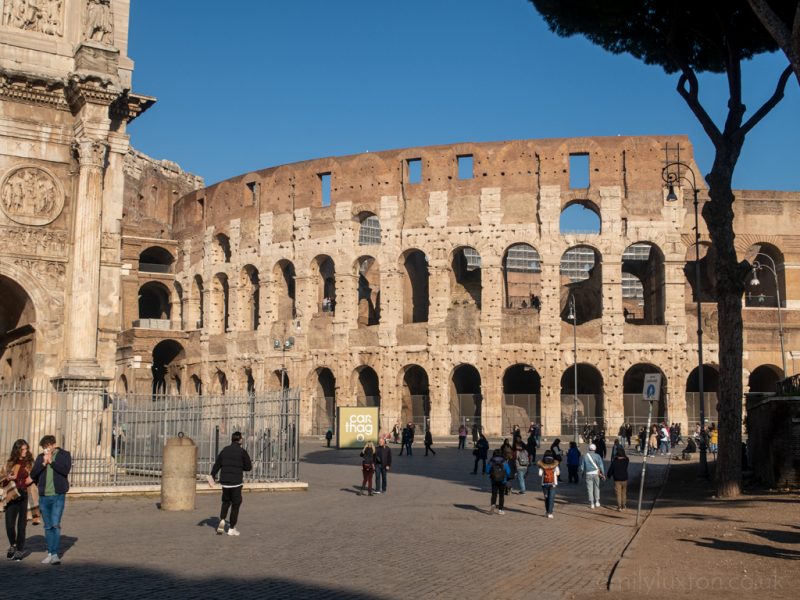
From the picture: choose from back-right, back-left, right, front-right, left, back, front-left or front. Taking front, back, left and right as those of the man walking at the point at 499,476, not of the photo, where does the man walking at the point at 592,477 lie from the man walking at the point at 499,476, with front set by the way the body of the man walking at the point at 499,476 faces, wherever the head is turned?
front-right

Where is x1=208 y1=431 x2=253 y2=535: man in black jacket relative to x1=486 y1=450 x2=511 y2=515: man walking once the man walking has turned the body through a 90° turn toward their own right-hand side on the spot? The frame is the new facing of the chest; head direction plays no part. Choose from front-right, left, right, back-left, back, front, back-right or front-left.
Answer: back-right

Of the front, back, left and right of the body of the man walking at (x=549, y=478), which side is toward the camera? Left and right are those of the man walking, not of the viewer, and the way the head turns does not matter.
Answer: back

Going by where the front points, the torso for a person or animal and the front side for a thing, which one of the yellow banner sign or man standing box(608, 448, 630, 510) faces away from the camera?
the man standing

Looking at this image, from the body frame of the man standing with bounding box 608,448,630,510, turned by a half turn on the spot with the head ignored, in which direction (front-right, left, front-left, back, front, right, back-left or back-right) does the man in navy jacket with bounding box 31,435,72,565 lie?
front-right

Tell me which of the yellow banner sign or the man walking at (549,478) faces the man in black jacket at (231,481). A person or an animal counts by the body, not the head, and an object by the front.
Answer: the yellow banner sign

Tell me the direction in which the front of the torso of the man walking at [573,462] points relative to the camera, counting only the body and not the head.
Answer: away from the camera

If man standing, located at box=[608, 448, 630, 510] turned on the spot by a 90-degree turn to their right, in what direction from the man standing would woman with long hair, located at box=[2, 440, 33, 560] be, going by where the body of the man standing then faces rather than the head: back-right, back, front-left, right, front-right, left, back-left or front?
back-right

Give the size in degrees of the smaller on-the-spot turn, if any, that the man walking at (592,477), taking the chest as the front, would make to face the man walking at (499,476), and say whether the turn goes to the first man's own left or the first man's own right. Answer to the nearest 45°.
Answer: approximately 135° to the first man's own left

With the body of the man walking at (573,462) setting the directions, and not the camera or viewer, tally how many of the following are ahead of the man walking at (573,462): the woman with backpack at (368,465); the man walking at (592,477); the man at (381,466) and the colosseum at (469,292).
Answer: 1

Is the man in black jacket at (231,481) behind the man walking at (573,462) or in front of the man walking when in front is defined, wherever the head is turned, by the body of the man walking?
behind

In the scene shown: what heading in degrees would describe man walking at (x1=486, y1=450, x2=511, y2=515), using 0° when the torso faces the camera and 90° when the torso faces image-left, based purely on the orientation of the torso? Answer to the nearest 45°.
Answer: approximately 180°
